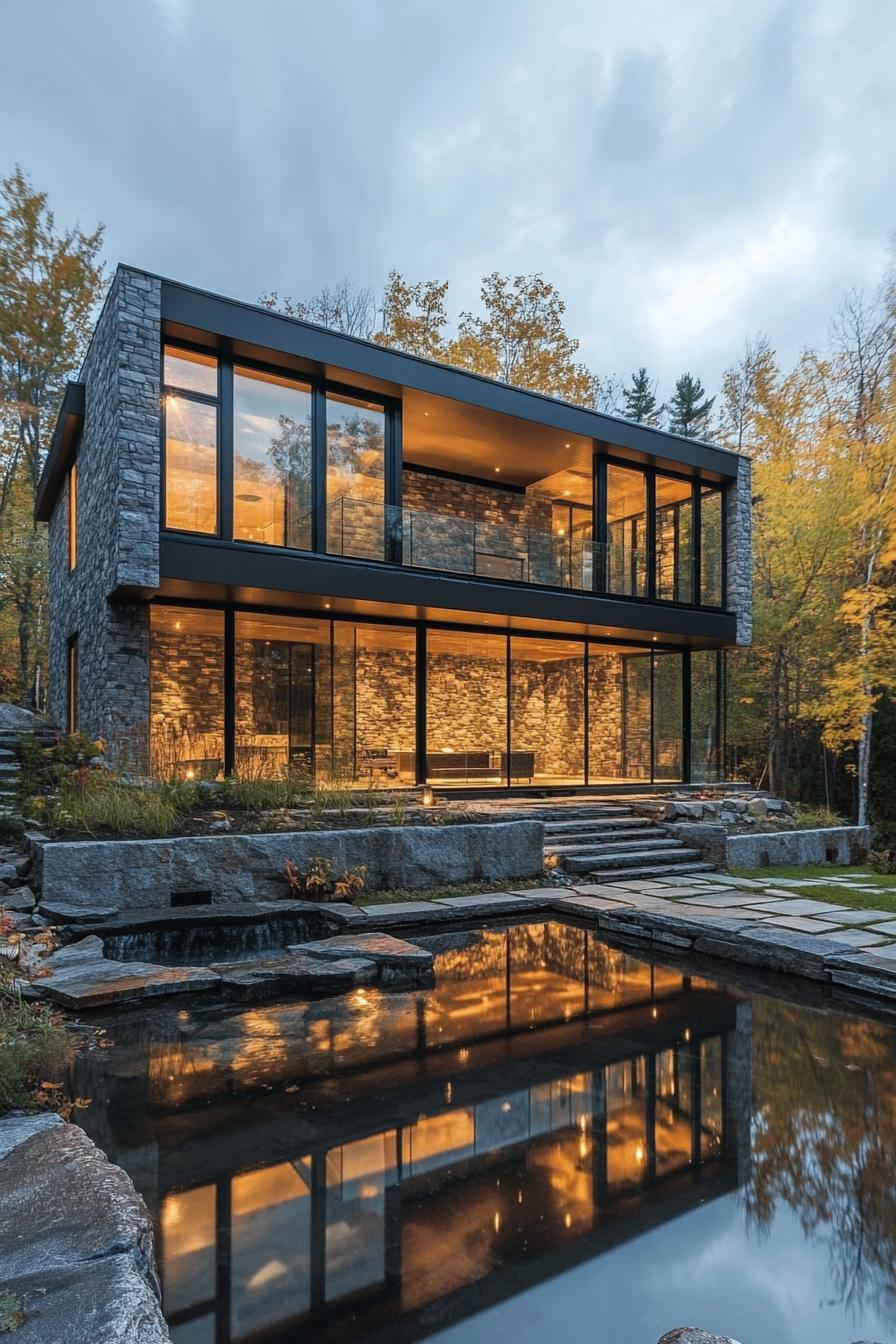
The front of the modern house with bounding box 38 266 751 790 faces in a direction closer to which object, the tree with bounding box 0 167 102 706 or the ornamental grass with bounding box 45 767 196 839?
the ornamental grass

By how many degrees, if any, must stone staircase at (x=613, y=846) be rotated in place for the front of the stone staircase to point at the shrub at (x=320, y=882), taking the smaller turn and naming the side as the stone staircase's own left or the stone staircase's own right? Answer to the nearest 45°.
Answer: approximately 90° to the stone staircase's own right

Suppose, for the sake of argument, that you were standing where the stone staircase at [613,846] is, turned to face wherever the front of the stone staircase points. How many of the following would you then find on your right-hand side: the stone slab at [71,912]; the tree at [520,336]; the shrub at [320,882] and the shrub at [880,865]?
2

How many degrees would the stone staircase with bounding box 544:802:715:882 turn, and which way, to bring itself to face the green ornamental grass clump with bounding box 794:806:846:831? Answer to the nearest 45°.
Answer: approximately 90° to its left

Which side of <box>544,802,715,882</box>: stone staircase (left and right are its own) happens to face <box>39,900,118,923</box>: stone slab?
right

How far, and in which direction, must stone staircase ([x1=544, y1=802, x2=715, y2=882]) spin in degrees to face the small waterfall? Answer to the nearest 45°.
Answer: approximately 90° to its right

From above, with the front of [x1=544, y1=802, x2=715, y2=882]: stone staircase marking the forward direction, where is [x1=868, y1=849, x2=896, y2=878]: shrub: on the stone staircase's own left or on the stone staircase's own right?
on the stone staircase's own left

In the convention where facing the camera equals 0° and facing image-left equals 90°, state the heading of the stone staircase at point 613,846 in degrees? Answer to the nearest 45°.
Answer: approximately 315°

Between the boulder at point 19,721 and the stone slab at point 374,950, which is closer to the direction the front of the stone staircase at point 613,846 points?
the stone slab

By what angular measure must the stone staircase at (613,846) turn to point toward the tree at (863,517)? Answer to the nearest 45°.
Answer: approximately 90° to its left

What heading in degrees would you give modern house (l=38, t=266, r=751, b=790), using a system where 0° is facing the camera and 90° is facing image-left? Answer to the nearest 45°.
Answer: approximately 315°
